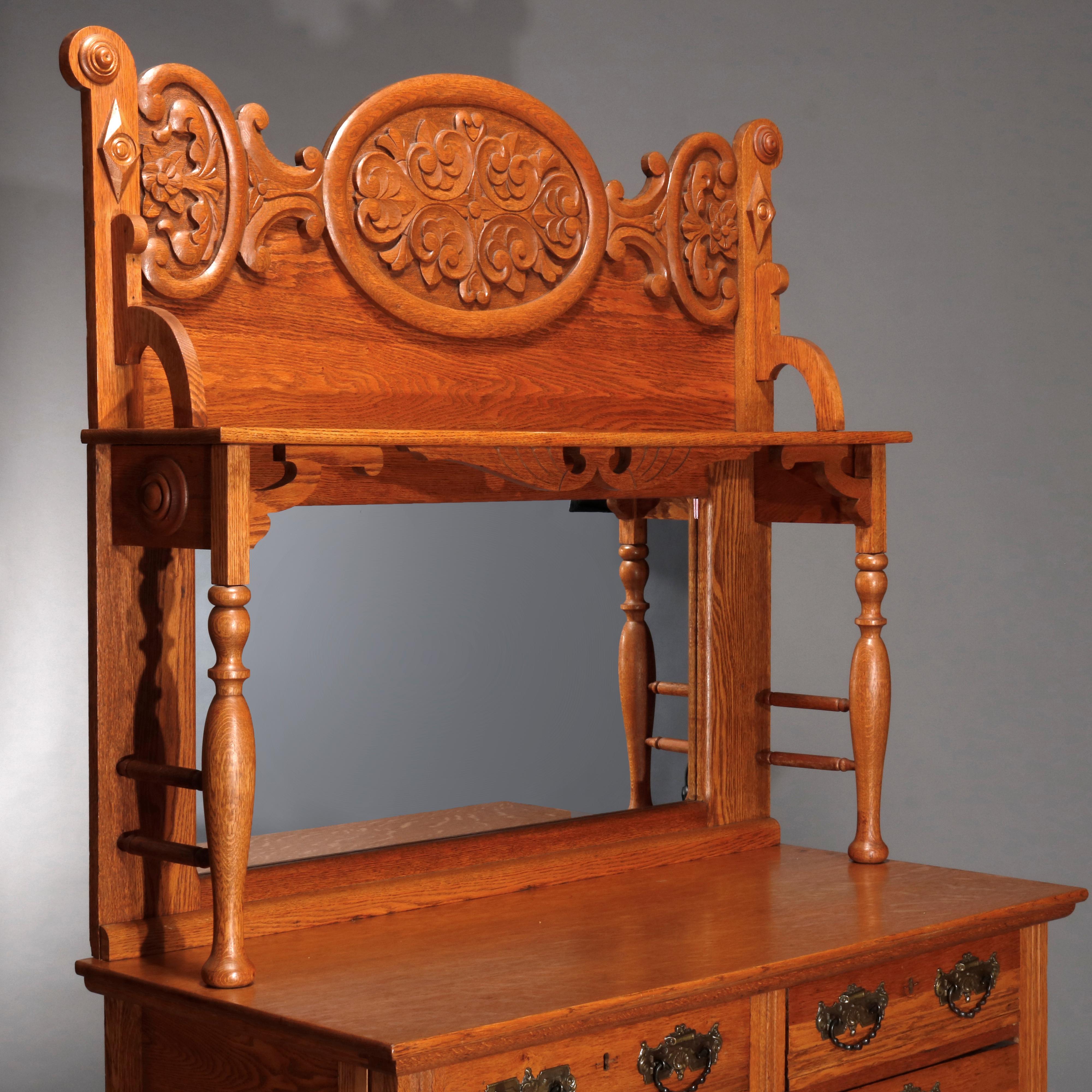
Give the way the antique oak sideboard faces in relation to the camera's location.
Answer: facing the viewer and to the right of the viewer
